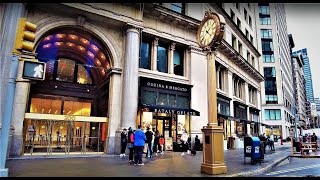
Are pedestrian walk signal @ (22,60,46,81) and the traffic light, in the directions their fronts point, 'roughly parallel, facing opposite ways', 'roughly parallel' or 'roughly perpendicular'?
roughly perpendicular

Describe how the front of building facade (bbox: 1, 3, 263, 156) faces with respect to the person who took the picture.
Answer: facing the viewer and to the right of the viewer

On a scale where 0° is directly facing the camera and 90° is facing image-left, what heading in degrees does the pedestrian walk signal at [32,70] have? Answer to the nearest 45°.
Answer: approximately 0°

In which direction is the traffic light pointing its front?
to the viewer's right

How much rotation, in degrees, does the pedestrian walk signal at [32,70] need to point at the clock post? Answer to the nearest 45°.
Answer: approximately 90° to its left

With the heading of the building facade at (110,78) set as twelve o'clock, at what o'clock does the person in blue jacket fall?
The person in blue jacket is roughly at 1 o'clock from the building facade.

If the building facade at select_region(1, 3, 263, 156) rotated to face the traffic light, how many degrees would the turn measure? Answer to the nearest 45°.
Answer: approximately 45° to its right
